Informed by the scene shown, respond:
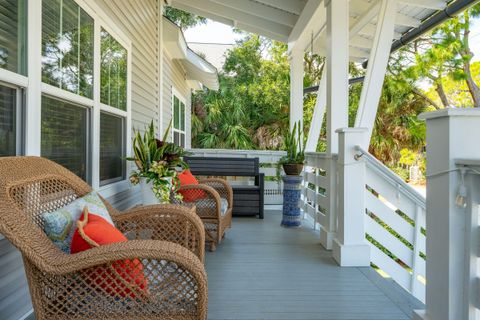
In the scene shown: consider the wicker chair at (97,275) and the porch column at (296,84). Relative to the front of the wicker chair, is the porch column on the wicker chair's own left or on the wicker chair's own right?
on the wicker chair's own left

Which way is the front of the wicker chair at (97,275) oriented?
to the viewer's right

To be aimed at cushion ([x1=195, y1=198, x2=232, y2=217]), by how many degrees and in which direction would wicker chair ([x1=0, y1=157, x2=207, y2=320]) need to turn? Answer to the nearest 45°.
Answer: approximately 45° to its left

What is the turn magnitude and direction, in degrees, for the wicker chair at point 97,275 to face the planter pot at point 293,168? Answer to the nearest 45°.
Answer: approximately 45° to its left

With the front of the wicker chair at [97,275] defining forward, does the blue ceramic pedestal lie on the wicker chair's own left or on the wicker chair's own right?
on the wicker chair's own left

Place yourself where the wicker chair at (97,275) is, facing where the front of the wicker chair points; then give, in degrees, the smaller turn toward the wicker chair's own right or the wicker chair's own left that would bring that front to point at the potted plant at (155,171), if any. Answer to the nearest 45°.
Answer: approximately 90° to the wicker chair's own left

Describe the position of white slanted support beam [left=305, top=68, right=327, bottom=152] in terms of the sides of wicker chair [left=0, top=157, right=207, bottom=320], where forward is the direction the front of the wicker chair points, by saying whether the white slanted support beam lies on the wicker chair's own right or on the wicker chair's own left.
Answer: on the wicker chair's own left

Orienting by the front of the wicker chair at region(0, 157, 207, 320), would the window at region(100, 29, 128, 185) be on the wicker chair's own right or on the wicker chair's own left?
on the wicker chair's own left
